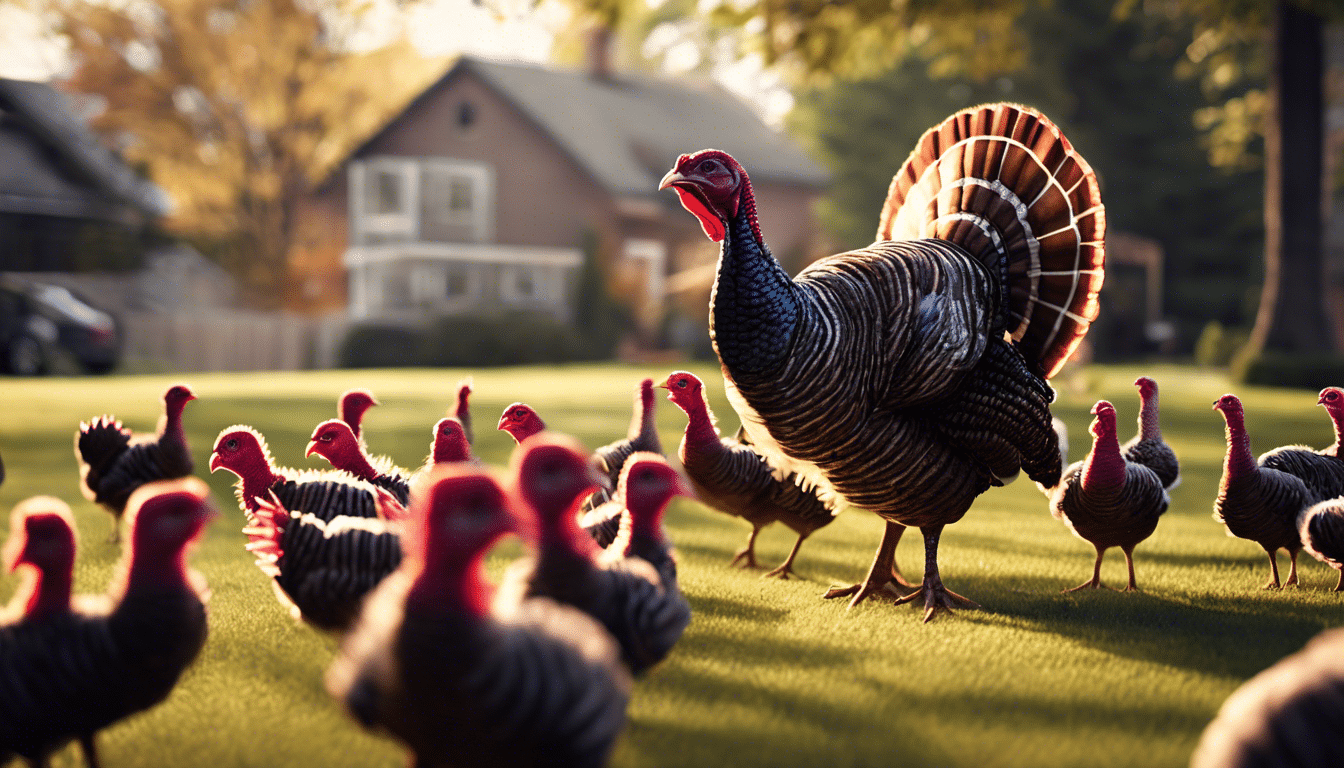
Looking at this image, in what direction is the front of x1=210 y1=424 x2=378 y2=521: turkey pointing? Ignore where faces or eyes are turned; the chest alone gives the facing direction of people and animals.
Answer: to the viewer's left

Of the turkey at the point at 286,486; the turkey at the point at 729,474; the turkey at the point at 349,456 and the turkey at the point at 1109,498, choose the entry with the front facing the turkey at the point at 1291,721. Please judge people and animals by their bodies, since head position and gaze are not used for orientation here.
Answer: the turkey at the point at 1109,498

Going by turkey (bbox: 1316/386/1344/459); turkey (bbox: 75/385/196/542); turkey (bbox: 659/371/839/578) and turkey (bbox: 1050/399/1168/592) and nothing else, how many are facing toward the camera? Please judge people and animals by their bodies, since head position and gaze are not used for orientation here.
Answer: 1

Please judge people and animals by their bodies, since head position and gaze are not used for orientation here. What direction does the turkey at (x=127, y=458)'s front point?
to the viewer's right

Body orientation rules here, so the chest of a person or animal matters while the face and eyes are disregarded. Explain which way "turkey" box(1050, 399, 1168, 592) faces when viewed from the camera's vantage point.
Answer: facing the viewer

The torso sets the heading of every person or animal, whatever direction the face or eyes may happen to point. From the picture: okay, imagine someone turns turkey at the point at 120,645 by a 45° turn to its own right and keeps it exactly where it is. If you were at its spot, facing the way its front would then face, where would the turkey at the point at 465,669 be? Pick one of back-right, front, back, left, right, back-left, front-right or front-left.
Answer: front

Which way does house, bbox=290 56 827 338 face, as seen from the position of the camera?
facing the viewer and to the left of the viewer

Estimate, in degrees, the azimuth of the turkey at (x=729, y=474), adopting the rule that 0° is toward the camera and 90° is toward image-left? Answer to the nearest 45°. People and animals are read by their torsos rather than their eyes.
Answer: approximately 90°

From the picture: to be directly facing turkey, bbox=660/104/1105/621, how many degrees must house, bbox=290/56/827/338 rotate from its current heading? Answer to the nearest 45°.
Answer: approximately 45° to its left

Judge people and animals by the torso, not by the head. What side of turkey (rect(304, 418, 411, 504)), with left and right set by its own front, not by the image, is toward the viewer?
left

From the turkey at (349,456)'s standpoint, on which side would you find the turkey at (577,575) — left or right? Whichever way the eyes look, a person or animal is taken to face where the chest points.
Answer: on its left

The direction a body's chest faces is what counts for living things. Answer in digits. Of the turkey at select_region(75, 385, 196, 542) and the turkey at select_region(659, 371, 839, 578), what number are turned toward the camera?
0

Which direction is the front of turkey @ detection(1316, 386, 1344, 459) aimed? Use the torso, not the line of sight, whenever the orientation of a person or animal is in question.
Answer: to the viewer's left

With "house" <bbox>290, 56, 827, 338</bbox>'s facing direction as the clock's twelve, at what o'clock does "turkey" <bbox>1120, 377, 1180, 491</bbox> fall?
The turkey is roughly at 10 o'clock from the house.

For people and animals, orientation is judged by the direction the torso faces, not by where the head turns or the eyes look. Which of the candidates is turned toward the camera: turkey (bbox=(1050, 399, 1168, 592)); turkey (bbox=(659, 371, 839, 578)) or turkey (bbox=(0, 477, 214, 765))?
turkey (bbox=(1050, 399, 1168, 592))

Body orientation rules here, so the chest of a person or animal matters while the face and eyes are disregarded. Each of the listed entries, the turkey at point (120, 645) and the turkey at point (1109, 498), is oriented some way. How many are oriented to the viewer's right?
1

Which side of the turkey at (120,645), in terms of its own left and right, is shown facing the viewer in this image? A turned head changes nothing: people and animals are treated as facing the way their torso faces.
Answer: right
